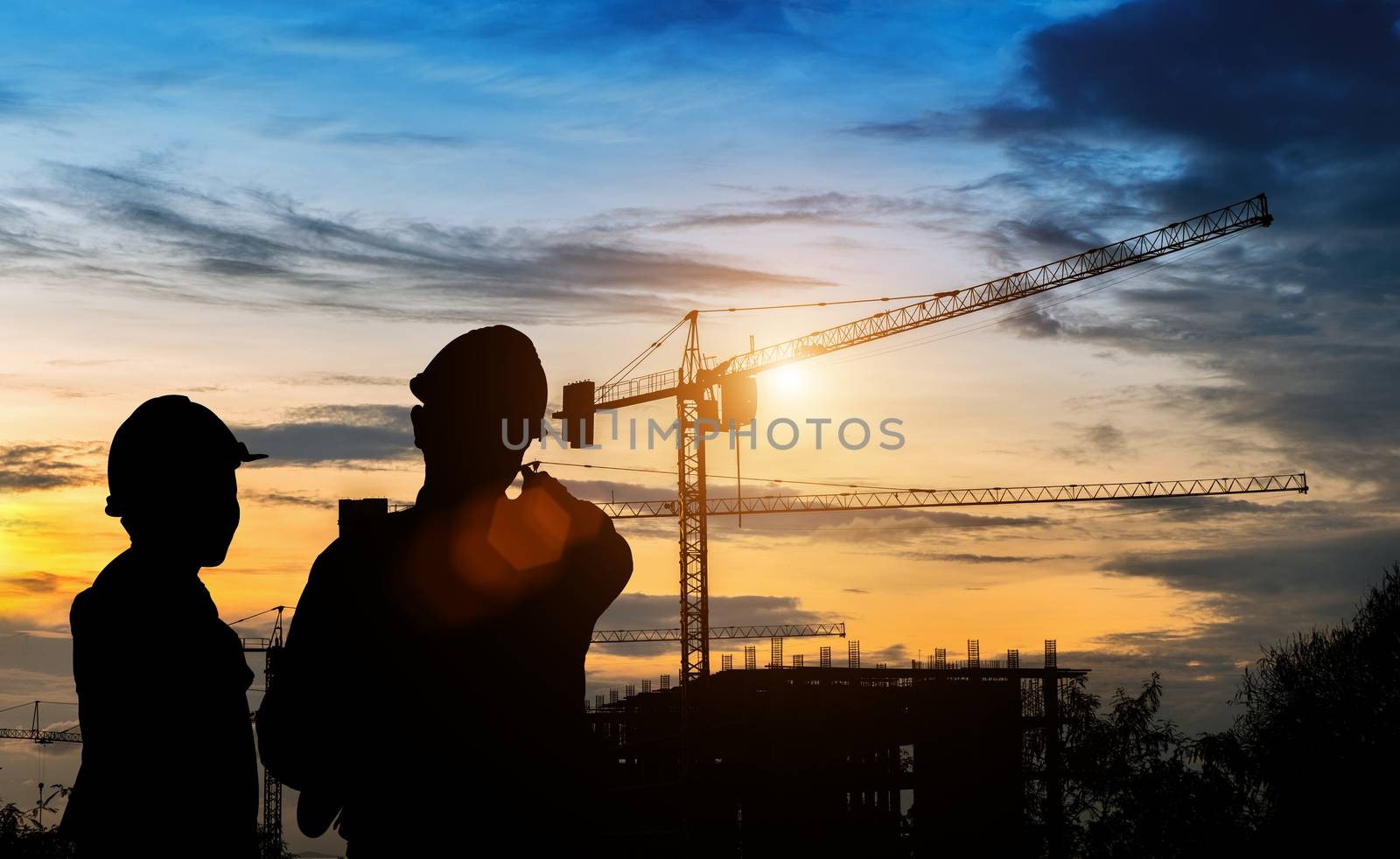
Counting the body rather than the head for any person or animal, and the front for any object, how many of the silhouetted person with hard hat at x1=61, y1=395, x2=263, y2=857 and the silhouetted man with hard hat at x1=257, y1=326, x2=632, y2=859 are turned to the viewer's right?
1

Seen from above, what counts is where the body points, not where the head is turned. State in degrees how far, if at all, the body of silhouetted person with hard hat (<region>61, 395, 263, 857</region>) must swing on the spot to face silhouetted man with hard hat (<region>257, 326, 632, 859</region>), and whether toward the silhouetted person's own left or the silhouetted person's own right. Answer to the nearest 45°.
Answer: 0° — they already face them

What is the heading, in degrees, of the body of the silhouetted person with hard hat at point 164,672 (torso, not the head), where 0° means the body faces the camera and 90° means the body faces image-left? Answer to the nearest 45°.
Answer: approximately 270°
